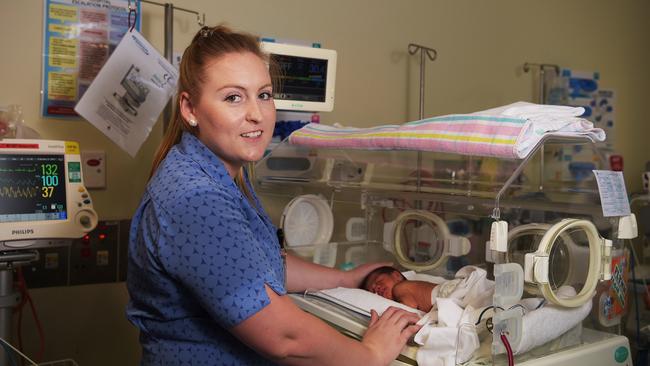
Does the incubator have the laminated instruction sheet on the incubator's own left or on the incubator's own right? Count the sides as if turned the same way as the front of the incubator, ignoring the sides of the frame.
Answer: on the incubator's own right

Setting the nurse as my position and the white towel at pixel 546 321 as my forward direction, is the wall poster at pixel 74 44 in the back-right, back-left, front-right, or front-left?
back-left

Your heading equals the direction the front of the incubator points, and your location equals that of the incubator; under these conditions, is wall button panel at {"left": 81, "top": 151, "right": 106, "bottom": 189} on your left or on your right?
on your right

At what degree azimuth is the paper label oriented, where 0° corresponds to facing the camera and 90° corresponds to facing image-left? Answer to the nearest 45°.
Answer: approximately 0°
